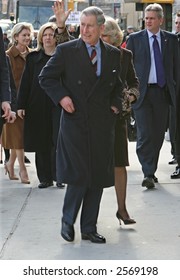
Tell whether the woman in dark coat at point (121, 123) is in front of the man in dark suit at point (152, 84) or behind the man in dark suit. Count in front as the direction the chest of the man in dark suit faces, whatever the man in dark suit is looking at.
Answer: in front

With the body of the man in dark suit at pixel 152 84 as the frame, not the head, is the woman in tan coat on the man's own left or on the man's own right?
on the man's own right

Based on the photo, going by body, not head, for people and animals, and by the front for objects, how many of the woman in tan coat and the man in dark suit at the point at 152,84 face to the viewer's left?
0

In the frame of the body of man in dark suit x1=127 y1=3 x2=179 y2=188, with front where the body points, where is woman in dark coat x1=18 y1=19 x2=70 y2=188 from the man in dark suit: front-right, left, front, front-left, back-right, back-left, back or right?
right

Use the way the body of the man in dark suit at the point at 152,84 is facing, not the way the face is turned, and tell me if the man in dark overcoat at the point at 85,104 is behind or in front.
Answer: in front

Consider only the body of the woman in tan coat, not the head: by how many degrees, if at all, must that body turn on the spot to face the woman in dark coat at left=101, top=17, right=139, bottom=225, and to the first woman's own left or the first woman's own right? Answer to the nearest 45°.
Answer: approximately 45° to the first woman's own right

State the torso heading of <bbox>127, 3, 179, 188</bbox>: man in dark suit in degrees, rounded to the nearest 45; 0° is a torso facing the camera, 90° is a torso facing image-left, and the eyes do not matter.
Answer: approximately 0°
